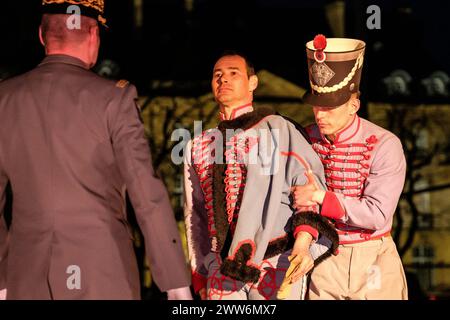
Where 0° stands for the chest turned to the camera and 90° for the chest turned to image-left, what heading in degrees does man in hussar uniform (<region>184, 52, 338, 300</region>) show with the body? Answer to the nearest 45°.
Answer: approximately 45°

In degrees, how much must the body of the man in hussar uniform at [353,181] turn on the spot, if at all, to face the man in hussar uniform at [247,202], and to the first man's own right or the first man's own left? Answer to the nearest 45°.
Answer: approximately 45° to the first man's own right

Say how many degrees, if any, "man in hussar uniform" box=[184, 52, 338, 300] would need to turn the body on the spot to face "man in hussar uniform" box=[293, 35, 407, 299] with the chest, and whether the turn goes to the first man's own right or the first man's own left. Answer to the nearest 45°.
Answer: approximately 135° to the first man's own left

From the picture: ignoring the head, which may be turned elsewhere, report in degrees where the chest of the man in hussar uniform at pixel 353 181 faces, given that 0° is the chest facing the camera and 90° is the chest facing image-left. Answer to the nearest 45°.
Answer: approximately 45°
